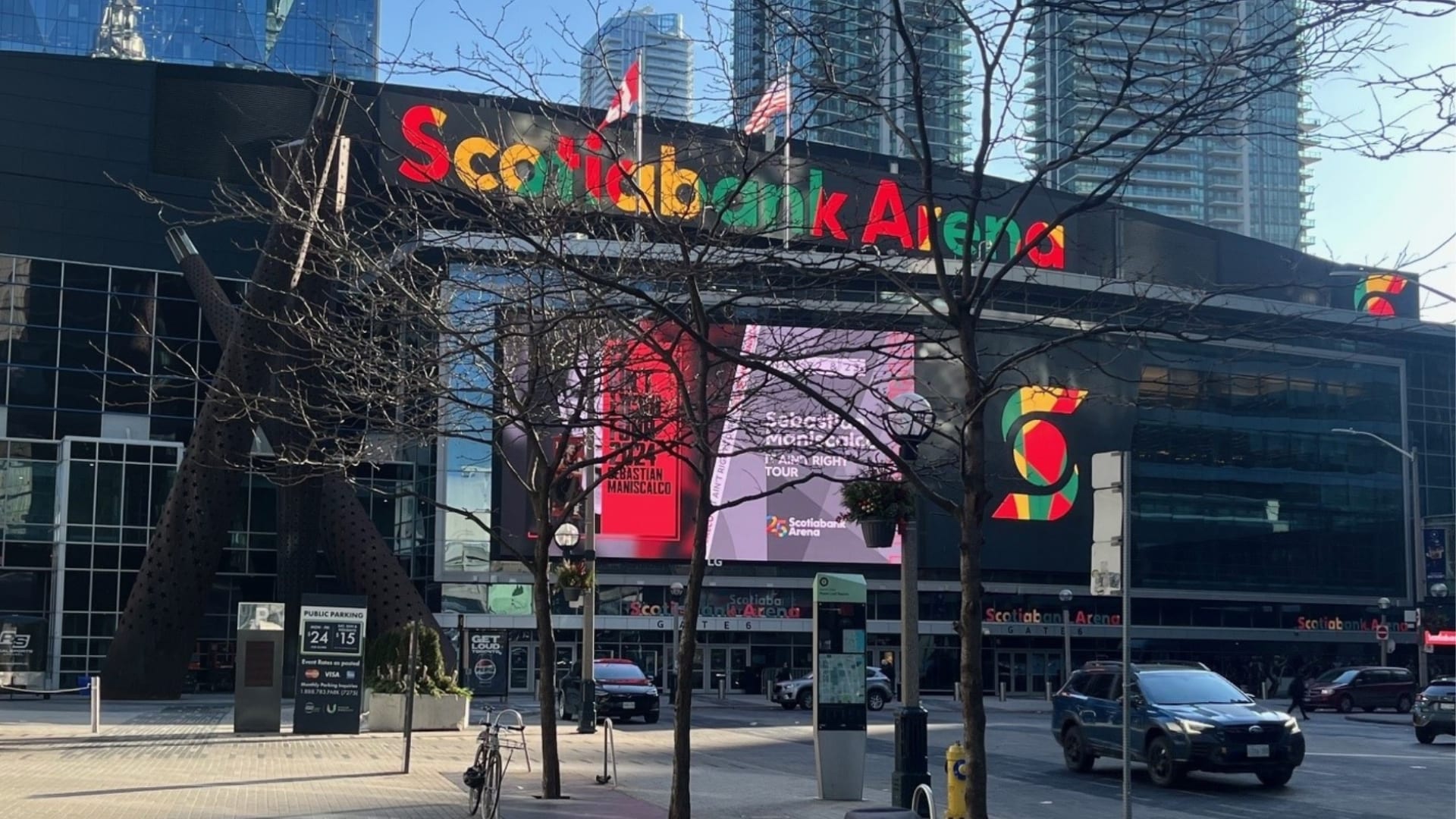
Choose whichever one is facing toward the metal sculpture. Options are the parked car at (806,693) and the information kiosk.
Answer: the parked car

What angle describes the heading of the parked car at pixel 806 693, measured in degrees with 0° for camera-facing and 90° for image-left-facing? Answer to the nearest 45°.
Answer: approximately 45°

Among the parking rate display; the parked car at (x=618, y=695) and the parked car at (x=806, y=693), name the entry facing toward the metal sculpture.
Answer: the parked car at (x=806, y=693)

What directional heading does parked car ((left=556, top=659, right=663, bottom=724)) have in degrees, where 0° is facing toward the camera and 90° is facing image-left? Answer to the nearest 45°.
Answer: approximately 315°

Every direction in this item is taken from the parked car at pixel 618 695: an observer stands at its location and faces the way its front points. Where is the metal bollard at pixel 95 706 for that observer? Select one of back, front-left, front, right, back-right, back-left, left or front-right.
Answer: right

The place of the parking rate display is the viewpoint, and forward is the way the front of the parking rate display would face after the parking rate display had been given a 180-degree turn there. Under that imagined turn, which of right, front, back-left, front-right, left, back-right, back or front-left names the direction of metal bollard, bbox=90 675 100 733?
left

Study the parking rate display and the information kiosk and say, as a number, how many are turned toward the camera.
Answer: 2

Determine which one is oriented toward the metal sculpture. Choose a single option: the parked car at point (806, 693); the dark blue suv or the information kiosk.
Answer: the parked car

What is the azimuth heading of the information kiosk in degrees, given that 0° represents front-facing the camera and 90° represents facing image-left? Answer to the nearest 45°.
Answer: approximately 0°

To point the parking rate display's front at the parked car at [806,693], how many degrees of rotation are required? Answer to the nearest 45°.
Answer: approximately 135° to its left

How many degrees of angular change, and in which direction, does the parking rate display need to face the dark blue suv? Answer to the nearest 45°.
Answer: approximately 45° to its left
